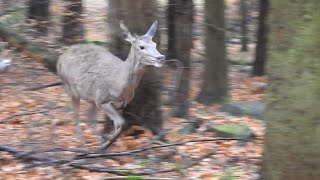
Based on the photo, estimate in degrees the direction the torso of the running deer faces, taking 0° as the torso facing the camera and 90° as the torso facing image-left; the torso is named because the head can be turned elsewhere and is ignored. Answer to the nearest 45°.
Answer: approximately 315°

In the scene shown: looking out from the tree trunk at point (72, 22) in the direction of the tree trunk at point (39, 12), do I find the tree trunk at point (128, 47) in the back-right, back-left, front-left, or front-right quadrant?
back-left

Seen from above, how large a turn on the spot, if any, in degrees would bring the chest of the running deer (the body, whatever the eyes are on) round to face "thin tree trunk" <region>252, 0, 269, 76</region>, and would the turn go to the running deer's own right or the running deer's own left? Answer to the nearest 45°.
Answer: approximately 90° to the running deer's own left

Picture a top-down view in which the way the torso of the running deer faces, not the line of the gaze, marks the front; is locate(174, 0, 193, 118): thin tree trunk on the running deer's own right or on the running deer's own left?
on the running deer's own left

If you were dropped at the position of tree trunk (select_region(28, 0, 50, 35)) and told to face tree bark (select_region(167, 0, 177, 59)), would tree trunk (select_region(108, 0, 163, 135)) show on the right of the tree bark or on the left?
right

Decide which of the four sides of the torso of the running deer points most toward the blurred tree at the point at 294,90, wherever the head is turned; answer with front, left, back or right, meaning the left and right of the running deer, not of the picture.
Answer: front

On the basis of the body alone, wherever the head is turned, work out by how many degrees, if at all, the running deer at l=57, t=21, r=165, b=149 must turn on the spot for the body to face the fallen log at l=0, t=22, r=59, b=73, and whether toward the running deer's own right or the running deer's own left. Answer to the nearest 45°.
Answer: approximately 180°

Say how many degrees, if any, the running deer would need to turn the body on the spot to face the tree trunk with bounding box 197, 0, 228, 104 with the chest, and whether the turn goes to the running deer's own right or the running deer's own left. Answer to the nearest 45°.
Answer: approximately 90° to the running deer's own left

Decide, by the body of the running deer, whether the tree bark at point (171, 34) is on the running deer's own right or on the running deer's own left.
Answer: on the running deer's own left
